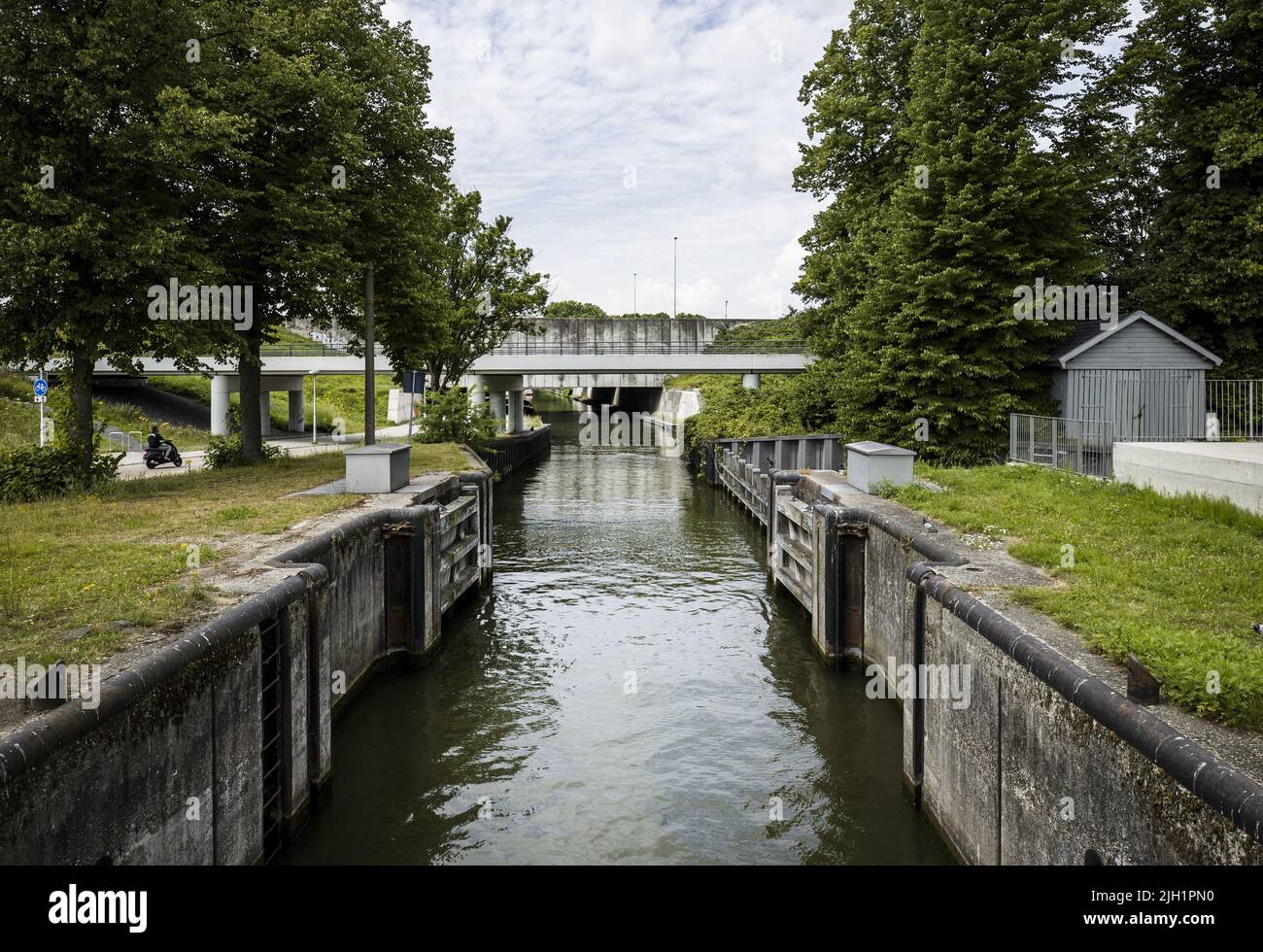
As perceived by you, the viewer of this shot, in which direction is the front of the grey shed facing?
facing the viewer

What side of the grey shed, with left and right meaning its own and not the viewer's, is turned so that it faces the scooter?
right

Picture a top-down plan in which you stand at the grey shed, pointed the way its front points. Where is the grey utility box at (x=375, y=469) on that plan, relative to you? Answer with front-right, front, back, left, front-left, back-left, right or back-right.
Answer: front-right

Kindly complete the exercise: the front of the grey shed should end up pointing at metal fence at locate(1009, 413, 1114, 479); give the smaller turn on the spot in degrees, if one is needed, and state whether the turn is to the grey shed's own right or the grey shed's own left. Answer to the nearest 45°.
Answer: approximately 45° to the grey shed's own right

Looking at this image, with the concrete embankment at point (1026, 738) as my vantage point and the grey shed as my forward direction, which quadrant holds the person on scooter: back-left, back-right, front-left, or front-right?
front-left

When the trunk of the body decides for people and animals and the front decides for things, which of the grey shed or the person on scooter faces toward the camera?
the grey shed

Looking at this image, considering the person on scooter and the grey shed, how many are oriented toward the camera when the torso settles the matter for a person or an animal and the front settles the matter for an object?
1
